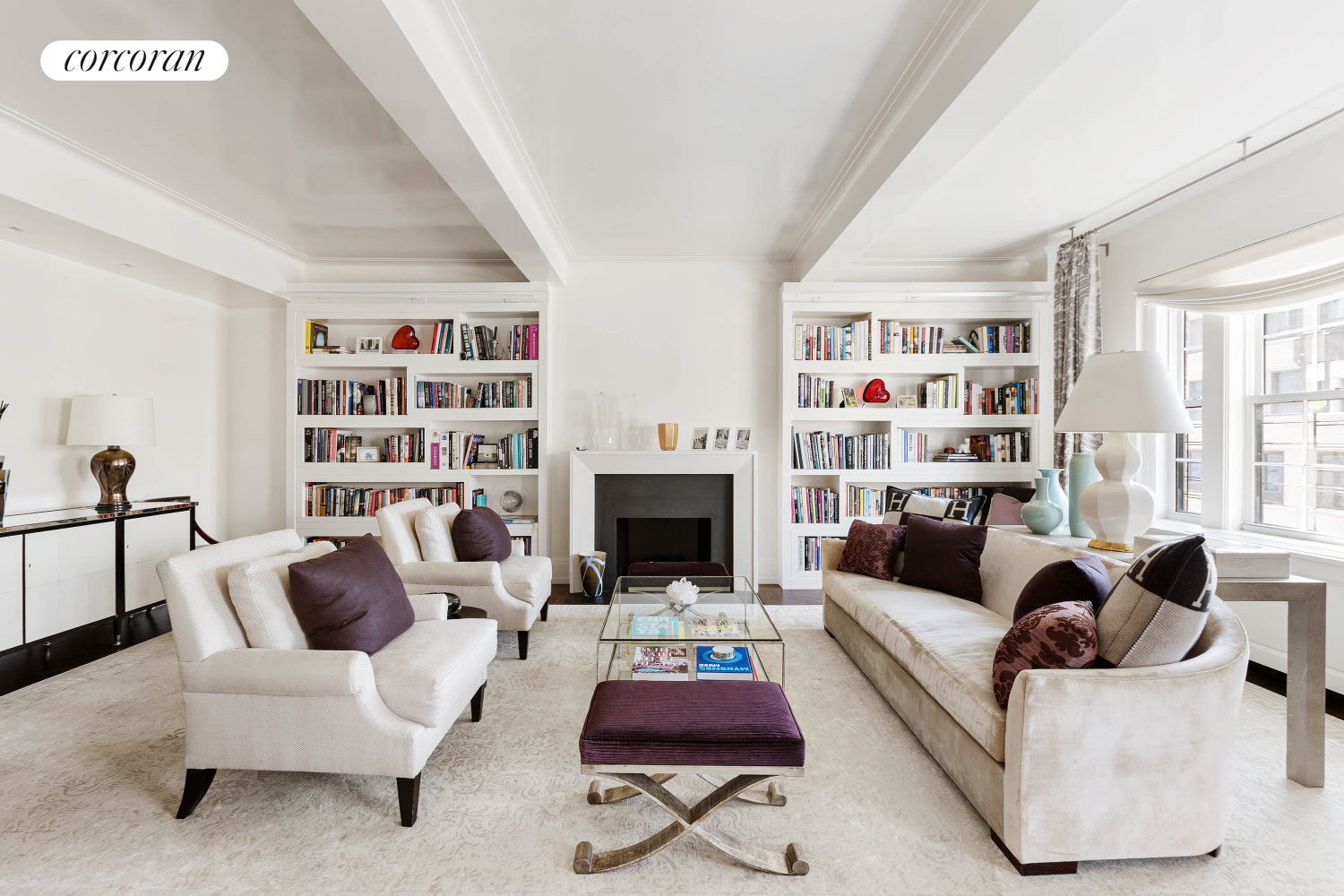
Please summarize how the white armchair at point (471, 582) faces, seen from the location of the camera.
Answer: facing to the right of the viewer

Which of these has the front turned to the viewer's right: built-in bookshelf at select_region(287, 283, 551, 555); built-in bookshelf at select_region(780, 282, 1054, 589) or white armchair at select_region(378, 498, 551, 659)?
the white armchair

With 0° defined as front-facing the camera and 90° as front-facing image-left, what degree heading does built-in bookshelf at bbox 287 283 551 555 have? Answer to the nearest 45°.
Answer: approximately 0°

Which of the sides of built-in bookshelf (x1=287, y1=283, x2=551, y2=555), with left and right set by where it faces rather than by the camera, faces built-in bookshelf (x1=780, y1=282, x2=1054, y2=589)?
left

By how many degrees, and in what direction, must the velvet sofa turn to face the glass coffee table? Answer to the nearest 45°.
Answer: approximately 45° to its right

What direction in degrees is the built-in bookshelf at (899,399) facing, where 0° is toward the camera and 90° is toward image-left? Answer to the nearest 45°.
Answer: approximately 0°

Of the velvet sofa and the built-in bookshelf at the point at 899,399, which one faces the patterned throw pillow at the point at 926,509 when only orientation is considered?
the built-in bookshelf

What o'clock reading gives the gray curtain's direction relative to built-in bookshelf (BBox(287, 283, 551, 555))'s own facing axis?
The gray curtain is roughly at 10 o'clock from the built-in bookshelf.
